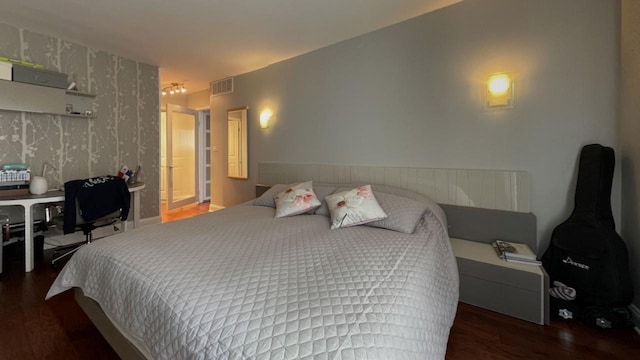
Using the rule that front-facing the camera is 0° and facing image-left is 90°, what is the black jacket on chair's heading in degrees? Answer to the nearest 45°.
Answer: approximately 135°

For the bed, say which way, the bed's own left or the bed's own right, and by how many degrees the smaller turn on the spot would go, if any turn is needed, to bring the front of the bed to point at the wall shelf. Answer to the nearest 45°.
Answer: approximately 90° to the bed's own right

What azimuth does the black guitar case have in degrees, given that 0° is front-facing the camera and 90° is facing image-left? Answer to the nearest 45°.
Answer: approximately 45°
